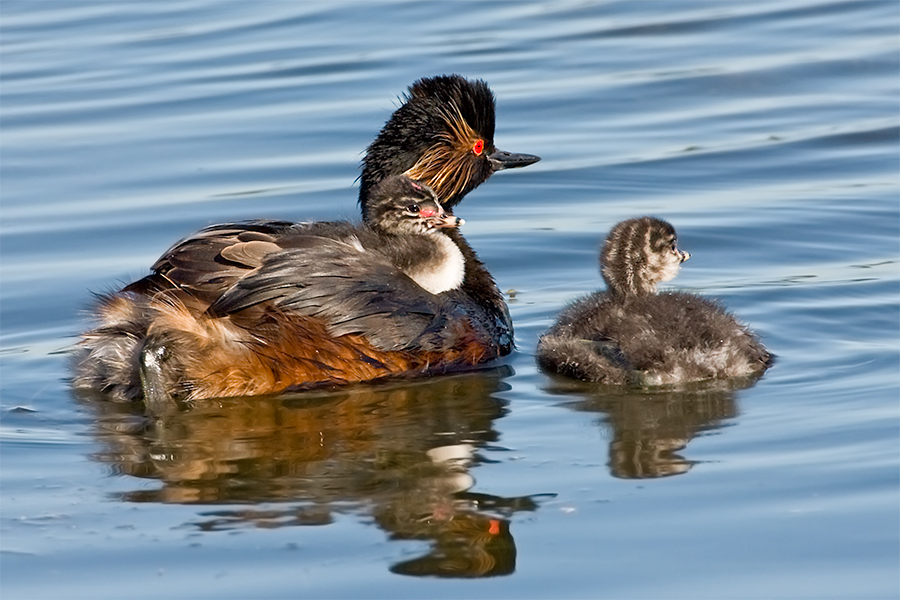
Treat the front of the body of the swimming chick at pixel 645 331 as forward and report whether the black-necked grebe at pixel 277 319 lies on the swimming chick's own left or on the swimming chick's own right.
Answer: on the swimming chick's own left
